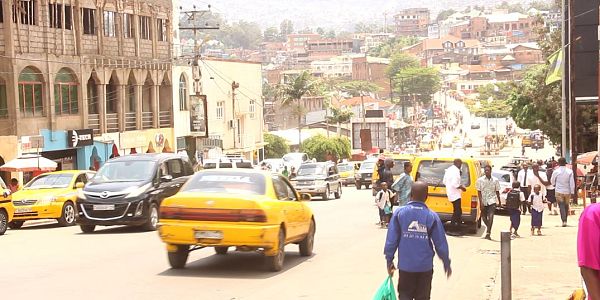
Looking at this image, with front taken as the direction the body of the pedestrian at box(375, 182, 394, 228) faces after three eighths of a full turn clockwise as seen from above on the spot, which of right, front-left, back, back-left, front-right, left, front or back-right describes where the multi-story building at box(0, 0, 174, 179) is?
front

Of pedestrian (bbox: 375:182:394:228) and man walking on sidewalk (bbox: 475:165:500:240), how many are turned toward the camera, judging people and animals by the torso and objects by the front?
2

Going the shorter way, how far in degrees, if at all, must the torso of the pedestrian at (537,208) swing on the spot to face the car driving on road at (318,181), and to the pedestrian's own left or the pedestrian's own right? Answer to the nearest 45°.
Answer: approximately 135° to the pedestrian's own right

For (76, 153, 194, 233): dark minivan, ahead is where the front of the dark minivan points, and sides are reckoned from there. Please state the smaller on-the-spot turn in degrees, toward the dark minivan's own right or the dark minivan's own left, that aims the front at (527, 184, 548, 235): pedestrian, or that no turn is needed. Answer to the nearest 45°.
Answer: approximately 135° to the dark minivan's own left

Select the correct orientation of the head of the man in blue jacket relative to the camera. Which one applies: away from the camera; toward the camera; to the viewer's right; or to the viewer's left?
away from the camera

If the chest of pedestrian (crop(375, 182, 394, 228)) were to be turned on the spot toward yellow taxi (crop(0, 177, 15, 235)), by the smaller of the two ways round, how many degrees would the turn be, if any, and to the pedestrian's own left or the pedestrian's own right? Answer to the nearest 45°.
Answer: approximately 90° to the pedestrian's own right

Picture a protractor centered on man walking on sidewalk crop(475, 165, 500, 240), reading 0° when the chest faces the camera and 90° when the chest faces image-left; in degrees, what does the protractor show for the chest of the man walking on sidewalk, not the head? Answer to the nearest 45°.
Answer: approximately 0°

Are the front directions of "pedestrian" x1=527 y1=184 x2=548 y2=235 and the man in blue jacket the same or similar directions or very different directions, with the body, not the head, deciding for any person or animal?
very different directions

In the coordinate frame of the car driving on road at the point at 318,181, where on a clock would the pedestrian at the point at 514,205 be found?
The pedestrian is roughly at 10 o'clock from the car driving on road.

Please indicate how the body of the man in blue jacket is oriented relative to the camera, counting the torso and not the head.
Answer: away from the camera

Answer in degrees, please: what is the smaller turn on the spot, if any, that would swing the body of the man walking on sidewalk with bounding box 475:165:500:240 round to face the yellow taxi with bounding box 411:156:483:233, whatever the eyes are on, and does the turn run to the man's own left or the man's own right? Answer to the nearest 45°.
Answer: approximately 135° to the man's own right
